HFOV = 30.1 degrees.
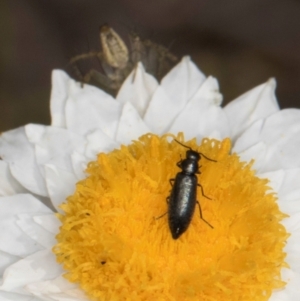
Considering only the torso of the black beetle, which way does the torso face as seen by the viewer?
away from the camera
